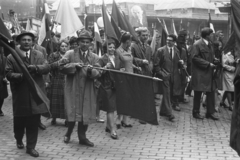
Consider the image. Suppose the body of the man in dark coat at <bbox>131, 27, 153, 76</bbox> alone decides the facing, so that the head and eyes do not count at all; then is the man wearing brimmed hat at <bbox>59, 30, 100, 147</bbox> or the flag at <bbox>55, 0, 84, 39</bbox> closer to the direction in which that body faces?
the man wearing brimmed hat

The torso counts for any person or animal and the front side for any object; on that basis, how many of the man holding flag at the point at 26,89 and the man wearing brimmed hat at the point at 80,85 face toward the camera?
2

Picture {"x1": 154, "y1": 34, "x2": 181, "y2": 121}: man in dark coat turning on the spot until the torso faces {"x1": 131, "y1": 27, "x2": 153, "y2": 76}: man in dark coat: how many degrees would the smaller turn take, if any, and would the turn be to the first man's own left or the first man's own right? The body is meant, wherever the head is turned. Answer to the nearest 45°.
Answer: approximately 90° to the first man's own right

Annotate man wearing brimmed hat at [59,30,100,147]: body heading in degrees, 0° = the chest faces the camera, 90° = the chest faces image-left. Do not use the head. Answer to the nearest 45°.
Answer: approximately 0°

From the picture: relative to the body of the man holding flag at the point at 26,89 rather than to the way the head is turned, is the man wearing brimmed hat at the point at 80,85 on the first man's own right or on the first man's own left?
on the first man's own left

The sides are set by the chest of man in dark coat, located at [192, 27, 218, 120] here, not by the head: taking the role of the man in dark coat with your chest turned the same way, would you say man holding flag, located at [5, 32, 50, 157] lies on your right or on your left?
on your right

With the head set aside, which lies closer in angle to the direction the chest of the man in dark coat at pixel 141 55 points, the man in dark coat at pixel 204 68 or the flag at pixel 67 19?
the man in dark coat

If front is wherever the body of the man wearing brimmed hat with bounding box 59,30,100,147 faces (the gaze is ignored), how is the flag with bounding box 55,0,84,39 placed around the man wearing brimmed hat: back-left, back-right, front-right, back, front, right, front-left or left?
back

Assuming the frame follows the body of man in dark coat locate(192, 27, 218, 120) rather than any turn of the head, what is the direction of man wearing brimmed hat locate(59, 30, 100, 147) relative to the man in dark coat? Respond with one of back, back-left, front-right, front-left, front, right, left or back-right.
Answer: right
